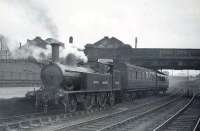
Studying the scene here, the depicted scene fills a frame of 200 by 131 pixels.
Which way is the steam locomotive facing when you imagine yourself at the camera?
facing the viewer and to the left of the viewer

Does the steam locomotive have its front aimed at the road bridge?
no

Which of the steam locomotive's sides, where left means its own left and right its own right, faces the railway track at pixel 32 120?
front
